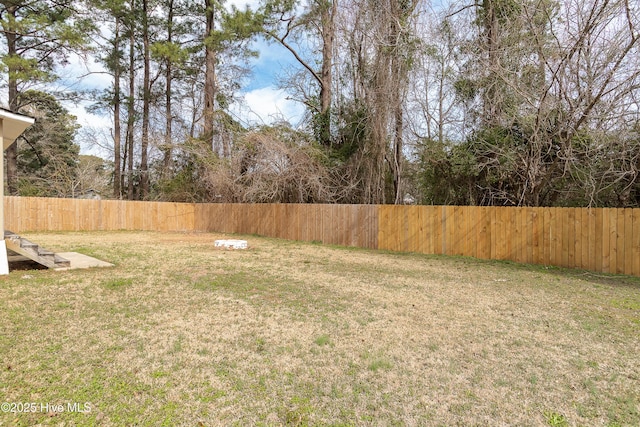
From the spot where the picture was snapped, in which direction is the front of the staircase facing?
facing to the right of the viewer

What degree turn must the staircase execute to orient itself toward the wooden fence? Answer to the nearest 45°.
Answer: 0° — it already faces it
